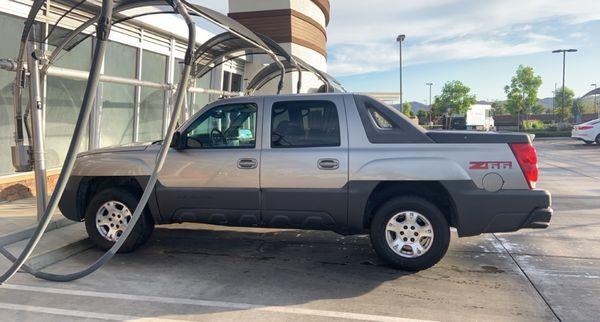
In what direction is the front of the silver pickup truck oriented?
to the viewer's left

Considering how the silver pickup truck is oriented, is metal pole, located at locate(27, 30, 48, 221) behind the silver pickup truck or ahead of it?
ahead

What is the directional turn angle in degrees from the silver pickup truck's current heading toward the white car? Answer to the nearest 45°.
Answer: approximately 135° to its right

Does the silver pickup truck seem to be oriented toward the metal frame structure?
yes

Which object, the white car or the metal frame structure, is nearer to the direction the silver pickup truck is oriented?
the metal frame structure
